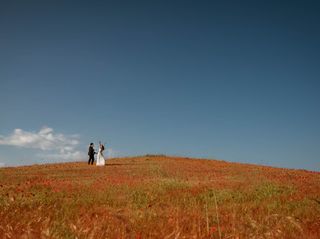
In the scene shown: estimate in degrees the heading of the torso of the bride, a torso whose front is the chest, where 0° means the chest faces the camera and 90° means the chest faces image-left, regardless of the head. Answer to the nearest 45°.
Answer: approximately 90°
